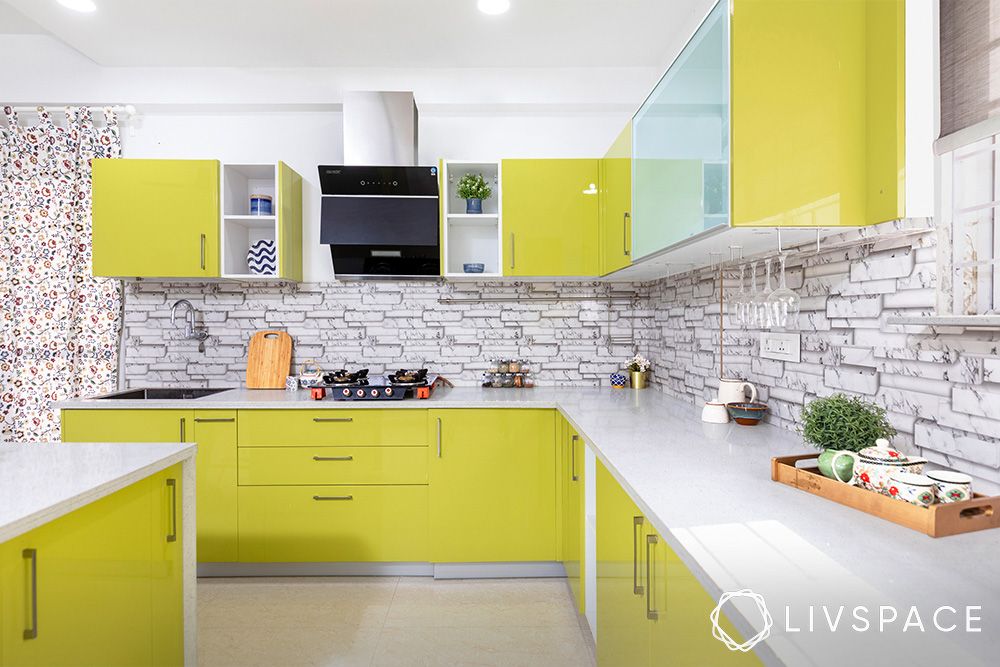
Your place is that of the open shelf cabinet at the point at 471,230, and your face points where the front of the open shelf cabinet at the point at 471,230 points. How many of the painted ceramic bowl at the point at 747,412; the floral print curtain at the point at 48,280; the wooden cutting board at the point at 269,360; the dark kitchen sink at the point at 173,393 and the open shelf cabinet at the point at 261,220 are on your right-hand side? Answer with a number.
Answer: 4

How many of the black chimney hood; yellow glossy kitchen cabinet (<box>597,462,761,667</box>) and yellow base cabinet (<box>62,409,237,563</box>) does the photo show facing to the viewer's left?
1

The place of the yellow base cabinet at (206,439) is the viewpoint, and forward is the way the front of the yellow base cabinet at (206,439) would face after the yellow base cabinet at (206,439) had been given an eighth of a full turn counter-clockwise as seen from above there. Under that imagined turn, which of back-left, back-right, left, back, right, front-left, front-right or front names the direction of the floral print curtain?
back

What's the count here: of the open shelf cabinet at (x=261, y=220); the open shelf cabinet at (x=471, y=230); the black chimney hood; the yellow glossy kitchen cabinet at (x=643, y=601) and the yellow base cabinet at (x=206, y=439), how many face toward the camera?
4

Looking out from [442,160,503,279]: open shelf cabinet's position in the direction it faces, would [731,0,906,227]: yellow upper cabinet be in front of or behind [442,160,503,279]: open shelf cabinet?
in front

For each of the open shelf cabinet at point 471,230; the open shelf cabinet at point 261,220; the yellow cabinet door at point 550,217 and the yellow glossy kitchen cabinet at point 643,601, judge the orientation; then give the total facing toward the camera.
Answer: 3

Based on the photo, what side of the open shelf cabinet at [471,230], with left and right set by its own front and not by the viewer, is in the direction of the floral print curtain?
right

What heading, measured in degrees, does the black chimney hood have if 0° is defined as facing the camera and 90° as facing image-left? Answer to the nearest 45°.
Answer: approximately 0°

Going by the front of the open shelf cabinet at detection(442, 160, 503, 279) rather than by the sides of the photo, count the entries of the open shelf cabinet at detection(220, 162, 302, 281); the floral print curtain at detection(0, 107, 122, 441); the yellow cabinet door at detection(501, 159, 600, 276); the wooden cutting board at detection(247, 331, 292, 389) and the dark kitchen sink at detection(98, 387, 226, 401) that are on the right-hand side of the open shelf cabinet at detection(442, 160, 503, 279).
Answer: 4

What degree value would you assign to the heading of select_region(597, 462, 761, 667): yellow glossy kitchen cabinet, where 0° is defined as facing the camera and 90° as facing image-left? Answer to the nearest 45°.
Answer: approximately 90°

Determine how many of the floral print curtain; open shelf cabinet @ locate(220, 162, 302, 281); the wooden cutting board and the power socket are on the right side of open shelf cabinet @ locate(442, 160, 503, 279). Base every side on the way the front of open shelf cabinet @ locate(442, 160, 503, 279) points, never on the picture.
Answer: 3

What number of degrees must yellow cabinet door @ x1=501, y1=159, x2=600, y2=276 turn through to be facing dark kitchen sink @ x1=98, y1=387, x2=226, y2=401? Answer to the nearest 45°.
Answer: approximately 90° to its right

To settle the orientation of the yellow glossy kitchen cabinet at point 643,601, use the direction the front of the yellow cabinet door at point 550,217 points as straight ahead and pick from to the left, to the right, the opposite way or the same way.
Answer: to the right
